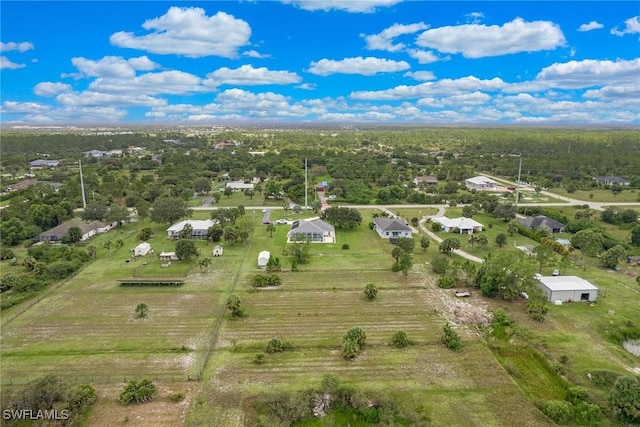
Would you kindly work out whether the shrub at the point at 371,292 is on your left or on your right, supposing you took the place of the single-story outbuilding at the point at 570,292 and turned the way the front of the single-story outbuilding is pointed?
on your right

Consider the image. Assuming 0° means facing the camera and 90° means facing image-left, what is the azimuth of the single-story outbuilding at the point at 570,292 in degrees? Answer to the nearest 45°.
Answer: approximately 0°

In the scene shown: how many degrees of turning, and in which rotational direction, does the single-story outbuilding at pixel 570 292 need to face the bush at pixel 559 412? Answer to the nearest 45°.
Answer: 0° — it already faces it

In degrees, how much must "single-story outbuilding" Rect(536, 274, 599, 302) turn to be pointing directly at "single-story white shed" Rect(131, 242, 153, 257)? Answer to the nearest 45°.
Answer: approximately 90° to its right

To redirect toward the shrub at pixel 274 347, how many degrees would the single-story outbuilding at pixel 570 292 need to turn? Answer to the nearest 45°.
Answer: approximately 45° to its right

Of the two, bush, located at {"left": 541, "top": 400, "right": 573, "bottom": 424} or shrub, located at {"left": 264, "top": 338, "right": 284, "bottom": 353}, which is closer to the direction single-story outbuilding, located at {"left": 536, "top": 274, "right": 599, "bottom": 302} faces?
the bush

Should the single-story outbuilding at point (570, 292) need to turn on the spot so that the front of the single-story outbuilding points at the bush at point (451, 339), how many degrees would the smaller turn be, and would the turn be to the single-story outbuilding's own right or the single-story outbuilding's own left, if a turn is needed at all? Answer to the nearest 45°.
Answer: approximately 45° to the single-story outbuilding's own right

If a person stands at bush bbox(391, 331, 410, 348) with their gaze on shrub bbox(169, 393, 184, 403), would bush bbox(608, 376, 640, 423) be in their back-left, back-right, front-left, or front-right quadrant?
back-left

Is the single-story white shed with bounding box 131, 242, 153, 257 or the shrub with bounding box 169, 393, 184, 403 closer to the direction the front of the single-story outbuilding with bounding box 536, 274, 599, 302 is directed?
the shrub

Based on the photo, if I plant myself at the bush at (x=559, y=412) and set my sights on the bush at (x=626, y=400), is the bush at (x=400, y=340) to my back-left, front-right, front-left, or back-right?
back-left

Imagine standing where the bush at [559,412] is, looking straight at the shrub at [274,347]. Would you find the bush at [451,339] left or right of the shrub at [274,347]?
right
